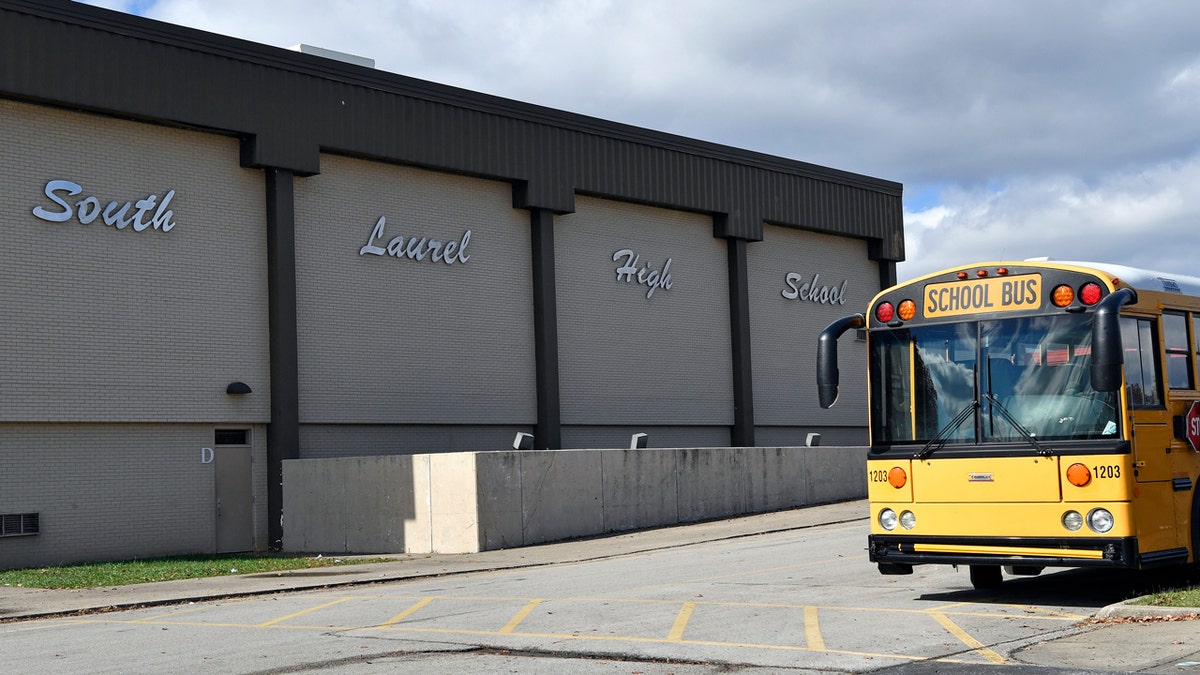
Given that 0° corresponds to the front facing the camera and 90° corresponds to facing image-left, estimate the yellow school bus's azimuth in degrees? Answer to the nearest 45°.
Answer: approximately 45°

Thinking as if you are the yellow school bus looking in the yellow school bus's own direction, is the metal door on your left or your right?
on your right
